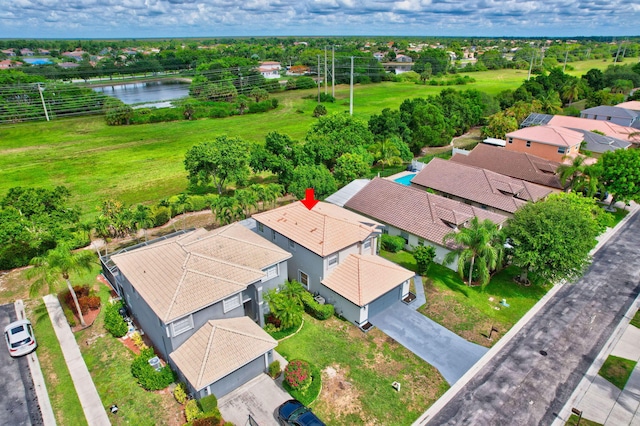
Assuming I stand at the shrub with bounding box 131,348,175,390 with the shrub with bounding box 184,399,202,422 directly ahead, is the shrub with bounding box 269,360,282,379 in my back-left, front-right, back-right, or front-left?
front-left

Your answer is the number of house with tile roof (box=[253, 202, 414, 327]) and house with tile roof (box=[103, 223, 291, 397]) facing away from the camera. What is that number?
0

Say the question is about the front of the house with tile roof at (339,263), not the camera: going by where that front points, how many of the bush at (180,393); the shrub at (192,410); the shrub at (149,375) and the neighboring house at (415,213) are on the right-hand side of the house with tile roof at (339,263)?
3

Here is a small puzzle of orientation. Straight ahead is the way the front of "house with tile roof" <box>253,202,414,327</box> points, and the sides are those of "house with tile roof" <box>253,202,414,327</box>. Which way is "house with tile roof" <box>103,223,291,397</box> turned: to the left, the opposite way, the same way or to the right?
the same way

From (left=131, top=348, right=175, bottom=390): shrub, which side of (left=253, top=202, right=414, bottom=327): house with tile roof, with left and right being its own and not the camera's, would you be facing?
right

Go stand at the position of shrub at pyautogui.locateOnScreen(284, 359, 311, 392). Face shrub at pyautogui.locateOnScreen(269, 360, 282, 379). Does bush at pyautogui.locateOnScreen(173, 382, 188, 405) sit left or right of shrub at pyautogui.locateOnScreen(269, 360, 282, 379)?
left

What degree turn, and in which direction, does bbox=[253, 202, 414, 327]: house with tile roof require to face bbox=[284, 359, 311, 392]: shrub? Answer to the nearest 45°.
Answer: approximately 45° to its right

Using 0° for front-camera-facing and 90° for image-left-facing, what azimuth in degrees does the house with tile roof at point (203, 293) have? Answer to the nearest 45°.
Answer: approximately 315°

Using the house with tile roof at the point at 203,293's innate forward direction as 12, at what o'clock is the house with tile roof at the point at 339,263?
the house with tile roof at the point at 339,263 is roughly at 10 o'clock from the house with tile roof at the point at 203,293.

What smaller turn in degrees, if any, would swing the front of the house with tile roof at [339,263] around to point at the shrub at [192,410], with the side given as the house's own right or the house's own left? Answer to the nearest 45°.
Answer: approximately 90° to the house's own right

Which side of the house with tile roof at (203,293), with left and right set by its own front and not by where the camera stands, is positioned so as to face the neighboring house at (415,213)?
left

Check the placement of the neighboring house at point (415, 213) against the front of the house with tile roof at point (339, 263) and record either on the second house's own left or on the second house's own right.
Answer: on the second house's own left

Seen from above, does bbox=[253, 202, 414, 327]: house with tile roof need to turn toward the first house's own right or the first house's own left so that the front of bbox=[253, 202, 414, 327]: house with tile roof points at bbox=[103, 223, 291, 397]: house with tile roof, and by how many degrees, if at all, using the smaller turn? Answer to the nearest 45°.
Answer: approximately 90° to the first house's own right

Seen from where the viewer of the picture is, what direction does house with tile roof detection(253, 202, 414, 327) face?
facing the viewer and to the right of the viewer
